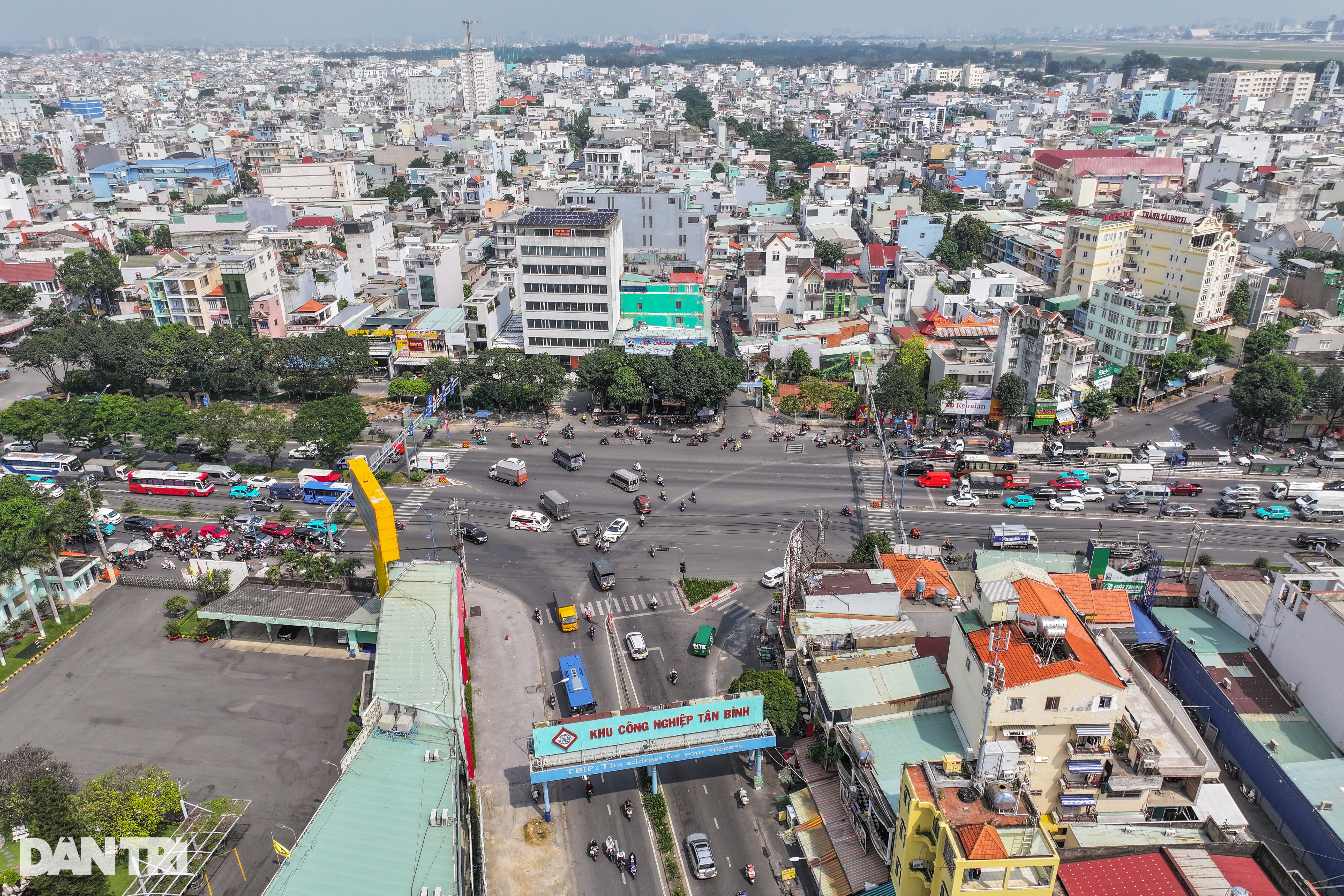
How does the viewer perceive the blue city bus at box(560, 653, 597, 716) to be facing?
facing the viewer

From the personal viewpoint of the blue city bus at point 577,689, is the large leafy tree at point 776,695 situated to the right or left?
on its left

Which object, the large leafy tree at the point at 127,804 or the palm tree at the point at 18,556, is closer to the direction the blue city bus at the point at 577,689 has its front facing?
the large leafy tree

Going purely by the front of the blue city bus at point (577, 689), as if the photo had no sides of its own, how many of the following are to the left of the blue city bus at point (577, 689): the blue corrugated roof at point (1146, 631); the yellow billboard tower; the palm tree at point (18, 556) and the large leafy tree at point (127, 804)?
1

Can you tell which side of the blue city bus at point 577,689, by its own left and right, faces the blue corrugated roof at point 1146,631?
left

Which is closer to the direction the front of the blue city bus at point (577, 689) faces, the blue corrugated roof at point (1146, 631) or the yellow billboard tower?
the blue corrugated roof

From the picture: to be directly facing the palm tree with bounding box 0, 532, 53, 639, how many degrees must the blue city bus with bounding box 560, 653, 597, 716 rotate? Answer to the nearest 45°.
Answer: approximately 90° to its right

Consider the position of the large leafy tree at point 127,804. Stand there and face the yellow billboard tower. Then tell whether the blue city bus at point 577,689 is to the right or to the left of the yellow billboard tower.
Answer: right

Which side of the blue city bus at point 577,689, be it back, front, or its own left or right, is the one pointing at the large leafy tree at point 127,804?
right

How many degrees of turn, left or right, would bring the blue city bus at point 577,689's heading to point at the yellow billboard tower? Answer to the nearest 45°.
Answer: approximately 135° to its right

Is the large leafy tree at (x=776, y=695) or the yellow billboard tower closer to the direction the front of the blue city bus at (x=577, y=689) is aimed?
the large leafy tree

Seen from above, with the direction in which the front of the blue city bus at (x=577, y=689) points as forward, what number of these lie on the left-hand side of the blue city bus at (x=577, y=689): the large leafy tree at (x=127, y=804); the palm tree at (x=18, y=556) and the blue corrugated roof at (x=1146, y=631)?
1
